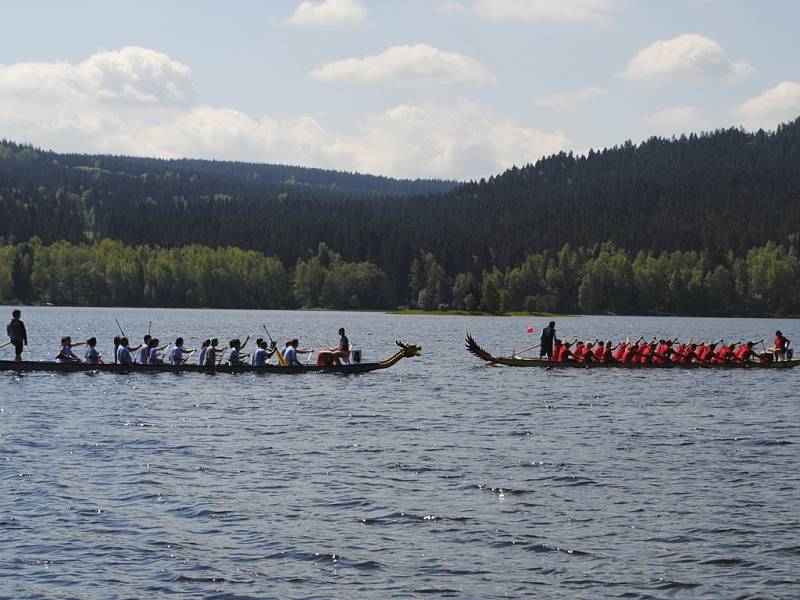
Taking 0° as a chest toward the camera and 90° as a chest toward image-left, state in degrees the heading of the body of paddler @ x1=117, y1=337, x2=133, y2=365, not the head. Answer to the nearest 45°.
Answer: approximately 270°
